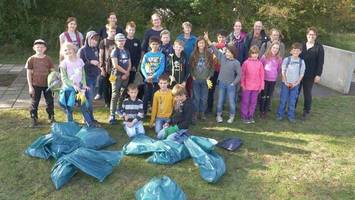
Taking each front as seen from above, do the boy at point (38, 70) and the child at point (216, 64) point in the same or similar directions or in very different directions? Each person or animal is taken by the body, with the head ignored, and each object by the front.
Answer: same or similar directions

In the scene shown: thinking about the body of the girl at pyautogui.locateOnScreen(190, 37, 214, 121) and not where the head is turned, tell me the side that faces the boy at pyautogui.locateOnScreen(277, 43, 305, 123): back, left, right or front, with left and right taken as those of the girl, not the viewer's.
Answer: left

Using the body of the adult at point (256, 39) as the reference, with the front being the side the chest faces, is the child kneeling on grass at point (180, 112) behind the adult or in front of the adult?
in front

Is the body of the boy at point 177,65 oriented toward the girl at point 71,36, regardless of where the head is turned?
no

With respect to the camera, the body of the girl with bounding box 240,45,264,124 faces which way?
toward the camera

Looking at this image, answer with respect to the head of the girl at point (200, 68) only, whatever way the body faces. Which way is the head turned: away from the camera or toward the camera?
toward the camera

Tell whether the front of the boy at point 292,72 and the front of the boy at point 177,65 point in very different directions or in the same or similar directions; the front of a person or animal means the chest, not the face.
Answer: same or similar directions

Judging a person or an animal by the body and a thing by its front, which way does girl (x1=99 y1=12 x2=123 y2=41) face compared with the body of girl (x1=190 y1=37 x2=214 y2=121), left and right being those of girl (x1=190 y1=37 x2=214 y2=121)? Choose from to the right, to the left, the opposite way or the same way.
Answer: the same way

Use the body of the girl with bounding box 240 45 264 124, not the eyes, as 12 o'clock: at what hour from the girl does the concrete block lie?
The concrete block is roughly at 7 o'clock from the girl.

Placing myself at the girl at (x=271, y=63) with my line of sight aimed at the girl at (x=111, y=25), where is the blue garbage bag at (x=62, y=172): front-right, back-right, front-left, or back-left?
front-left

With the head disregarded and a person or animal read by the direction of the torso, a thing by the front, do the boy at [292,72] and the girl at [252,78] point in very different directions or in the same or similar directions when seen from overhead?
same or similar directions

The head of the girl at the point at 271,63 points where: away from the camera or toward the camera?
toward the camera

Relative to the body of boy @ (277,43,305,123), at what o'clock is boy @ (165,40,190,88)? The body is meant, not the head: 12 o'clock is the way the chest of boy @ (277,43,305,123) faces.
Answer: boy @ (165,40,190,88) is roughly at 2 o'clock from boy @ (277,43,305,123).

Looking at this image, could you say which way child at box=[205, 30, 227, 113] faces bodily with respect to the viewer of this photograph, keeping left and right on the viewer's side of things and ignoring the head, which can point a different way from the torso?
facing the viewer

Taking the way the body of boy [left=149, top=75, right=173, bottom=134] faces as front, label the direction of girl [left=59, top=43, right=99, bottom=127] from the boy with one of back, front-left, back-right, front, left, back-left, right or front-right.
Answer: right

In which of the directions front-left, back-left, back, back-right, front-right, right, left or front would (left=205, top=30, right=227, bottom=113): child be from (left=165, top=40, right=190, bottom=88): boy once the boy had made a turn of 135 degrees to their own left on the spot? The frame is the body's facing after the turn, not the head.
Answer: front
